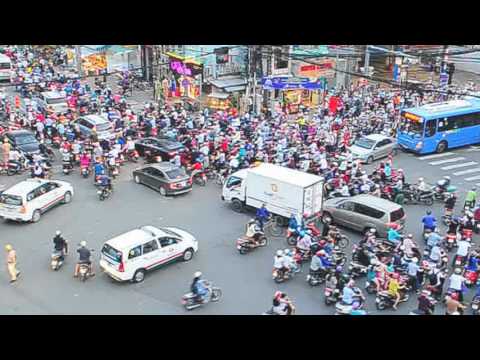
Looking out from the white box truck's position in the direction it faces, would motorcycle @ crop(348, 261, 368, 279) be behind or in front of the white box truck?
behind

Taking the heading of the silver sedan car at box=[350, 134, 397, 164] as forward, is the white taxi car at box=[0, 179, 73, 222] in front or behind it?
in front

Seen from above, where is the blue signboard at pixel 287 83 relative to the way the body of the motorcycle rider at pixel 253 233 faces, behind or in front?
in front

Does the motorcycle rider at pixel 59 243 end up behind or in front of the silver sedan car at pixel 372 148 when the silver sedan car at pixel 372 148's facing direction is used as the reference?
in front

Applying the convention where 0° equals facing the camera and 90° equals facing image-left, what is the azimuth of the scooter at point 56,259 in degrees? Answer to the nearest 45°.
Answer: approximately 45°
